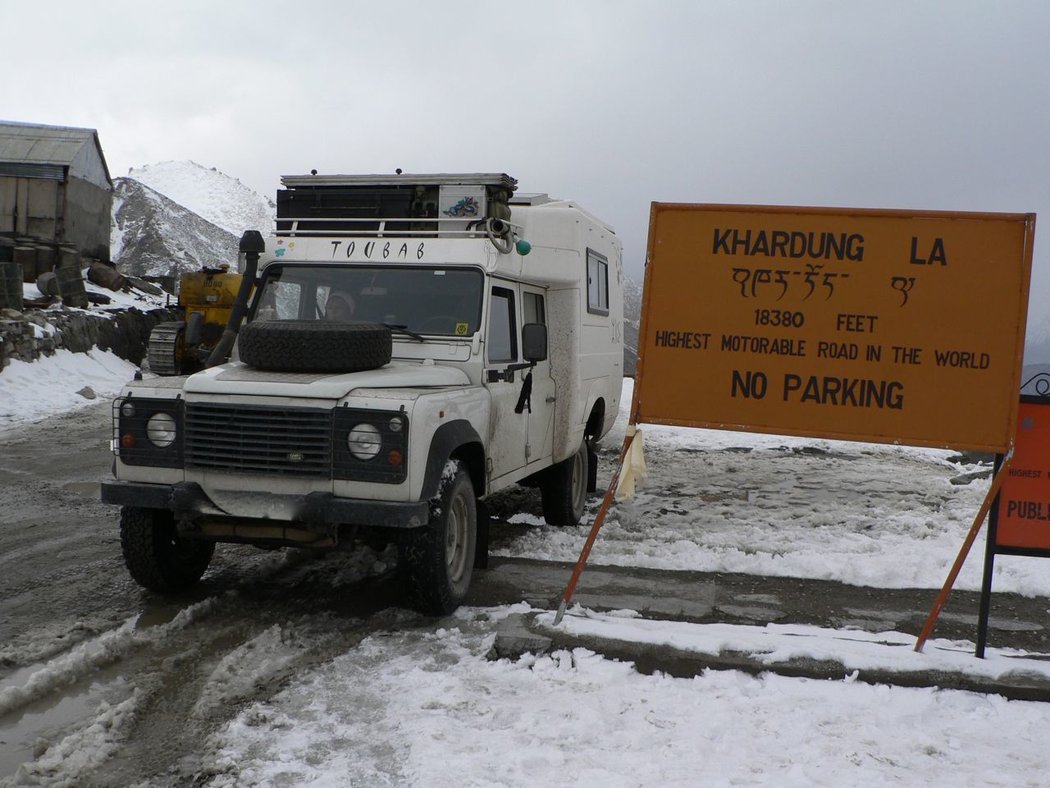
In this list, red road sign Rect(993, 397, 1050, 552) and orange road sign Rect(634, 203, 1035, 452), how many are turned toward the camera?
2

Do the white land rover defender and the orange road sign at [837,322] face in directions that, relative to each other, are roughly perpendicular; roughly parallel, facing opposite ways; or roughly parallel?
roughly parallel

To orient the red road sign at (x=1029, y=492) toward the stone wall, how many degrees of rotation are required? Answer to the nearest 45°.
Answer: approximately 90° to its right

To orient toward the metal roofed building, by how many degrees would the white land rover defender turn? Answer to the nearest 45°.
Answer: approximately 135° to its right

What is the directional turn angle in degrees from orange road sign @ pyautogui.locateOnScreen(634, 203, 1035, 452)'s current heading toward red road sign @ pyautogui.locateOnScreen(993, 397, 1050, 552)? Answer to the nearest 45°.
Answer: approximately 90° to its left

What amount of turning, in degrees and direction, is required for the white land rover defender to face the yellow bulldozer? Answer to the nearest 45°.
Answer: approximately 90° to its right

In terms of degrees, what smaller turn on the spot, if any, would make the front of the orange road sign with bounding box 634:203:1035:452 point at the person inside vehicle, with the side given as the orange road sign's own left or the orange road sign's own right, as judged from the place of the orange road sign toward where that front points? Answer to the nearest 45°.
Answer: approximately 90° to the orange road sign's own right

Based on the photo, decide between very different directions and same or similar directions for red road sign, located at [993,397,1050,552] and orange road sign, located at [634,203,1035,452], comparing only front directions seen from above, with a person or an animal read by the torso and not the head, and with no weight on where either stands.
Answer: same or similar directions

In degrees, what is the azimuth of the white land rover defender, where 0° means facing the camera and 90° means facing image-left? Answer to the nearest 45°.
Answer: approximately 45°

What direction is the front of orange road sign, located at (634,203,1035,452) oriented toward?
toward the camera

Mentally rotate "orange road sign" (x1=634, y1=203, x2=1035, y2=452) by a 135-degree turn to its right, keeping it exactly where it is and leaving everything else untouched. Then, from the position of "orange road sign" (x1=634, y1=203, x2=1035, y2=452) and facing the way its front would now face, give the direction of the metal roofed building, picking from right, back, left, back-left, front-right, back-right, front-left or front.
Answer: front

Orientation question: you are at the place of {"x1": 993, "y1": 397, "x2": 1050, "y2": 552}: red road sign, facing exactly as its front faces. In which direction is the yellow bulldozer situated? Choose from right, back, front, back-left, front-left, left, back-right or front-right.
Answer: right
